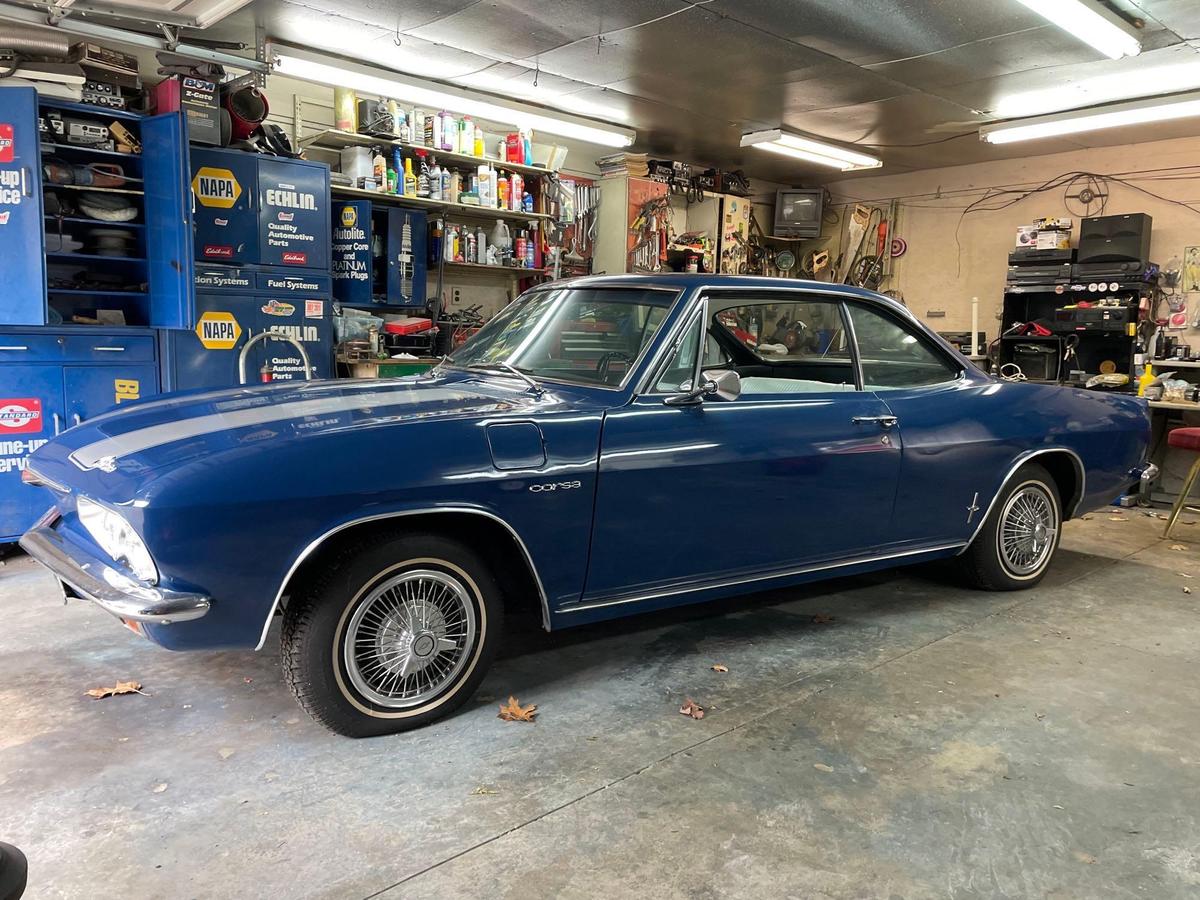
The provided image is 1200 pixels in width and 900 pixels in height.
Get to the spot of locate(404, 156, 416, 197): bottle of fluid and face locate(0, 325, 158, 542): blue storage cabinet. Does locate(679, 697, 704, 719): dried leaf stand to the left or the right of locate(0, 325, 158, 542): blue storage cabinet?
left

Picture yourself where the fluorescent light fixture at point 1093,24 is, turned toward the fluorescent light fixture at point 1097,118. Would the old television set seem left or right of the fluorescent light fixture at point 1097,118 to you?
left

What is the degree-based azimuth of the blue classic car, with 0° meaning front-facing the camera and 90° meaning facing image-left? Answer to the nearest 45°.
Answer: approximately 45°

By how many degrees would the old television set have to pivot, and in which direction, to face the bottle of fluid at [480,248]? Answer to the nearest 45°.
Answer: approximately 45° to its right

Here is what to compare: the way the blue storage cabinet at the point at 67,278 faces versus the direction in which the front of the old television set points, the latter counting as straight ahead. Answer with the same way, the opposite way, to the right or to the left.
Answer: to the left

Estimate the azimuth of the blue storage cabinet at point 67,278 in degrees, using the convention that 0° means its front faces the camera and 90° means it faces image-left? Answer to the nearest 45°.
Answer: approximately 315°

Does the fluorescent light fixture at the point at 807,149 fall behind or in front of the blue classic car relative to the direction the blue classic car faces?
behind

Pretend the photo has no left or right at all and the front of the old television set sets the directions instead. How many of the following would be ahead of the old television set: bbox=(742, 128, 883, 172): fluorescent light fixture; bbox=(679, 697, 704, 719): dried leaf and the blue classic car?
3

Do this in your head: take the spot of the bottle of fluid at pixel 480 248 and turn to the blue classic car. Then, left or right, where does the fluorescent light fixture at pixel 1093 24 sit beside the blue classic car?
left

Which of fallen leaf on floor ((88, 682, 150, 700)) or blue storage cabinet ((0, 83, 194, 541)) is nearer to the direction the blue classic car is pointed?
the fallen leaf on floor
